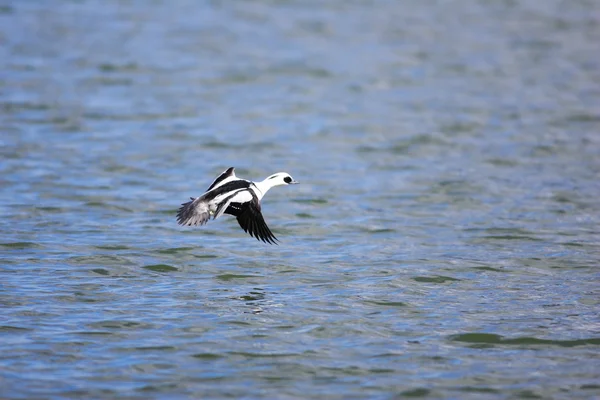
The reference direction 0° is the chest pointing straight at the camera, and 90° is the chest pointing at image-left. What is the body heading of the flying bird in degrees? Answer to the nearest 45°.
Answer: approximately 270°
